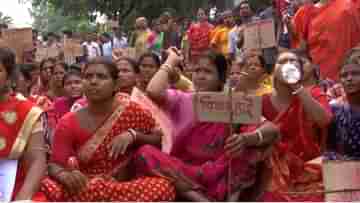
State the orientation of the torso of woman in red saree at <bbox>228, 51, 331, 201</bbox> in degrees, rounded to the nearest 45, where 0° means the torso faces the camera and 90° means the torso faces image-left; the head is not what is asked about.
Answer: approximately 45°

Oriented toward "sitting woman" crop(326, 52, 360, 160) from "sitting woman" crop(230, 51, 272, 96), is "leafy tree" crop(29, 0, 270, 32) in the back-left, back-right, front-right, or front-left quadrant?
back-left

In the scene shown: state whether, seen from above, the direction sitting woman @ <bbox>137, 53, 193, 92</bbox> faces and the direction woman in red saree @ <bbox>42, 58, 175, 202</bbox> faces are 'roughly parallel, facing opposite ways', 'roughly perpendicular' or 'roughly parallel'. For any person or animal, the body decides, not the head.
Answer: roughly parallel

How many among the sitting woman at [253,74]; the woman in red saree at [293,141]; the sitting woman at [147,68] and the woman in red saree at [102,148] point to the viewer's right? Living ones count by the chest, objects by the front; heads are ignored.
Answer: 0

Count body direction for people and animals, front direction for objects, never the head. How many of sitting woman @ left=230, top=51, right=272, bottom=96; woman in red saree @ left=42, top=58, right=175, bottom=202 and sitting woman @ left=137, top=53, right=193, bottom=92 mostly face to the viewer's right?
0

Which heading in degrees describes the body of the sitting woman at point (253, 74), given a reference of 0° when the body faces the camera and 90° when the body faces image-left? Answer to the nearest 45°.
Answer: approximately 45°

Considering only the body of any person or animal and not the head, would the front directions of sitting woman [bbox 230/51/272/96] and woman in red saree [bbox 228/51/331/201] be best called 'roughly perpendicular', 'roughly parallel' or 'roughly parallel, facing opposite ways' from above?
roughly parallel

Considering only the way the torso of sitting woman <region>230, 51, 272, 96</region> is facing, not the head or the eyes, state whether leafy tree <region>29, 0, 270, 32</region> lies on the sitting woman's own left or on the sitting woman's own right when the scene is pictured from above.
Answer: on the sitting woman's own right

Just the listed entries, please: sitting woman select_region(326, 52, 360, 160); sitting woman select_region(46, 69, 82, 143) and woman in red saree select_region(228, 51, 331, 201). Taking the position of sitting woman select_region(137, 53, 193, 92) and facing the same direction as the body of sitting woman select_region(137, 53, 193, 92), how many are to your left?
2

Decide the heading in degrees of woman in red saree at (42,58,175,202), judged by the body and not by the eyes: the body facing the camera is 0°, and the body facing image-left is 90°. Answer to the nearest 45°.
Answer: approximately 45°
